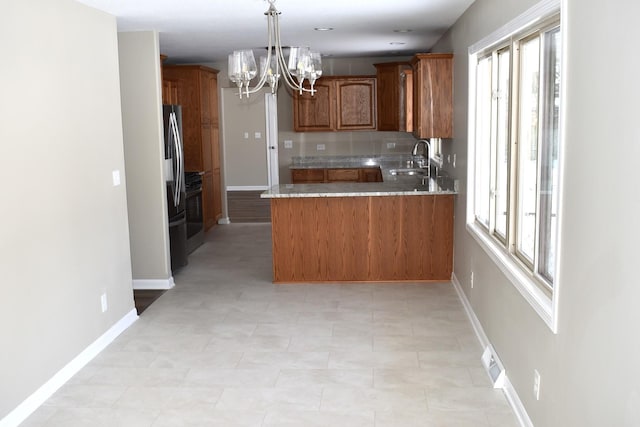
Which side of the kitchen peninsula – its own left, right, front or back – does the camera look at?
back

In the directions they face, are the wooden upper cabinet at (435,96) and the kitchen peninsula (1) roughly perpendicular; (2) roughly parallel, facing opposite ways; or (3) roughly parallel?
roughly perpendicular

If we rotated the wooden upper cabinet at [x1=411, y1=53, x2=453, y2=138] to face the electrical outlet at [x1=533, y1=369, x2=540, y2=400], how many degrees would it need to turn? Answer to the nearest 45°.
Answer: approximately 90° to its left

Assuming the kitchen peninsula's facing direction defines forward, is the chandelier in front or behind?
behind

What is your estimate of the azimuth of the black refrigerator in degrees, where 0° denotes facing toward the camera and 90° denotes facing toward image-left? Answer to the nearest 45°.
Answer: approximately 270°

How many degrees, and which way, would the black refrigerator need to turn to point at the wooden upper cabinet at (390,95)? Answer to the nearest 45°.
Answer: approximately 45° to its left

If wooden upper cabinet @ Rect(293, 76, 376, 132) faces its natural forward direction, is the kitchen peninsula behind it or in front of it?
in front

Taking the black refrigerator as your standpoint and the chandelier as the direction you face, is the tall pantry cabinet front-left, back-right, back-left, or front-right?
back-left

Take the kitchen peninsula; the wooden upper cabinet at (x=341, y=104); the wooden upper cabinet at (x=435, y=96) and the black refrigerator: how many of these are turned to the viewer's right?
1

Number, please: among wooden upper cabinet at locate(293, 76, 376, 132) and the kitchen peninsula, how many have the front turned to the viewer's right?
0

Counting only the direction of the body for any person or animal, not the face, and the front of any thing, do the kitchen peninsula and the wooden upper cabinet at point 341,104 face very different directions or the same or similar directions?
very different directions

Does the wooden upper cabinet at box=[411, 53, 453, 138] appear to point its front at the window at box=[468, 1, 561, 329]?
no

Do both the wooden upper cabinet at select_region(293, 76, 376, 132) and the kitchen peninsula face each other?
yes

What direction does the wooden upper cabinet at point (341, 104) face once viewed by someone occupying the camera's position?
facing the viewer

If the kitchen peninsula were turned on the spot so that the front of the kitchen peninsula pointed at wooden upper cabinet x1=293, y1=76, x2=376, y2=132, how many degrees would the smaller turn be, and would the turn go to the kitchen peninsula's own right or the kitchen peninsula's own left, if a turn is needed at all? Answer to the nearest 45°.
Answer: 0° — it already faces it

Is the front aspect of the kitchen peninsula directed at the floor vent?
no

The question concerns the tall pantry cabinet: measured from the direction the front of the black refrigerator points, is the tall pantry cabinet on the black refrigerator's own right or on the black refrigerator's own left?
on the black refrigerator's own left

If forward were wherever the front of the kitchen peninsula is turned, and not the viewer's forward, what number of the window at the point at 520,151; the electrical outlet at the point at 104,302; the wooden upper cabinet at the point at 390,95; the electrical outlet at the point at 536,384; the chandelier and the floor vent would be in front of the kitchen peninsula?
1
